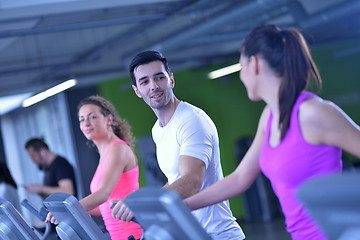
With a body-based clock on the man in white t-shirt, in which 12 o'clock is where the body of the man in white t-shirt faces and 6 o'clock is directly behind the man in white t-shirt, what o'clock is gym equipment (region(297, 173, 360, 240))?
The gym equipment is roughly at 10 o'clock from the man in white t-shirt.

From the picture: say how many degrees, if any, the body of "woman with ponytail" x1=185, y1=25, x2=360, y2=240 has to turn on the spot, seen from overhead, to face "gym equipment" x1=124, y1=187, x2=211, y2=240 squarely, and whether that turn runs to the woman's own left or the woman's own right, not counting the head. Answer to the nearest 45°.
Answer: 0° — they already face it

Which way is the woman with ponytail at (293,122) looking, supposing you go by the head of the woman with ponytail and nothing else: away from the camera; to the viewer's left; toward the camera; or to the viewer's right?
to the viewer's left

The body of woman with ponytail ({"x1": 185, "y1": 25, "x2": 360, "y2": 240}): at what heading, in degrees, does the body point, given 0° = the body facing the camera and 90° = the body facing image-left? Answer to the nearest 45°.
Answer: approximately 45°

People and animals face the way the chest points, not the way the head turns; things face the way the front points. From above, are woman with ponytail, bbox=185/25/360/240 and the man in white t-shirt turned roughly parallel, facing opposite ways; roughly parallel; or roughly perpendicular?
roughly parallel

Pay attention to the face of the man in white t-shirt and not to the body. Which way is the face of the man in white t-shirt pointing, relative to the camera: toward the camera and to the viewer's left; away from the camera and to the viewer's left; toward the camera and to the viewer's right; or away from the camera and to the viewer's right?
toward the camera and to the viewer's right

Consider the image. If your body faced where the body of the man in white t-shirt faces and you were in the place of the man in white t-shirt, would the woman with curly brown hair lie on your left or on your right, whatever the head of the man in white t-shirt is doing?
on your right

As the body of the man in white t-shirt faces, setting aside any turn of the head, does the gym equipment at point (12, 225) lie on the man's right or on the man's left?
on the man's right

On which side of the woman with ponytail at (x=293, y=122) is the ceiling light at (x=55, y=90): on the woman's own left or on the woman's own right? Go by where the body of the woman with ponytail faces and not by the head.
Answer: on the woman's own right

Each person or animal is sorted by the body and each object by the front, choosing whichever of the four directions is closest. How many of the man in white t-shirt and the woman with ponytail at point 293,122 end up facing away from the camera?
0
